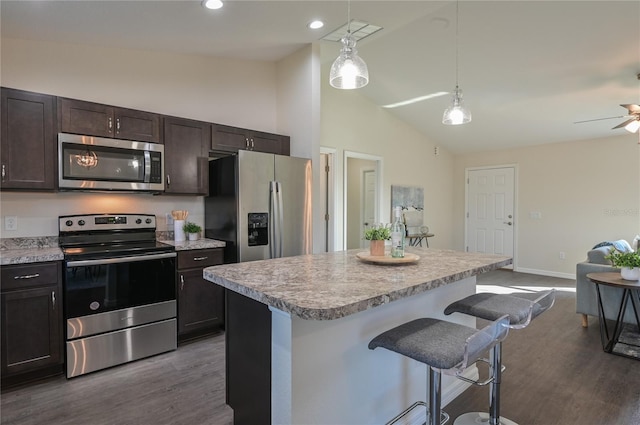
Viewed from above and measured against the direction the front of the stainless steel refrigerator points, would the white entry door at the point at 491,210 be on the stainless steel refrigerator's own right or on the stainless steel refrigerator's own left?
on the stainless steel refrigerator's own left

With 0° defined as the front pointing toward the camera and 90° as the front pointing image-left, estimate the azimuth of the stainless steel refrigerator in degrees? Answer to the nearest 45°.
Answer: approximately 315°

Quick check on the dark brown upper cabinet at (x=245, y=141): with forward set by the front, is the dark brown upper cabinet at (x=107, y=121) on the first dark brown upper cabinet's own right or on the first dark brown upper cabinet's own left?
on the first dark brown upper cabinet's own right

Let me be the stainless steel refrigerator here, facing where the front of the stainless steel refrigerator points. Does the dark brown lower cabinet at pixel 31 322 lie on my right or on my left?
on my right

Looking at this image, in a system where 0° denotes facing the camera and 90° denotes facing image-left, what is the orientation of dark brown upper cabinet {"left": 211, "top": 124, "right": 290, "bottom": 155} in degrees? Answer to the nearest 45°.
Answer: approximately 315°

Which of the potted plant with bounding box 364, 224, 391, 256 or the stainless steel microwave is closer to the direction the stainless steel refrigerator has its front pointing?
the potted plant
